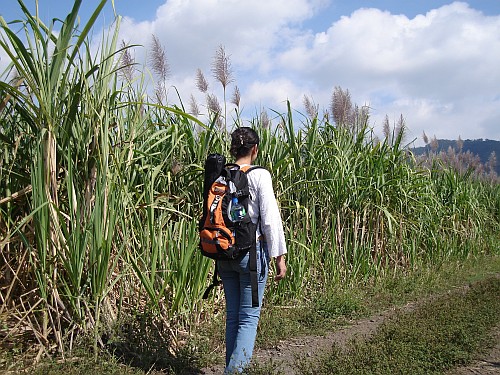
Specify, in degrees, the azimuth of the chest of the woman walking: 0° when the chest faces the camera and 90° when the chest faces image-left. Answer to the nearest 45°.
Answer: approximately 225°
